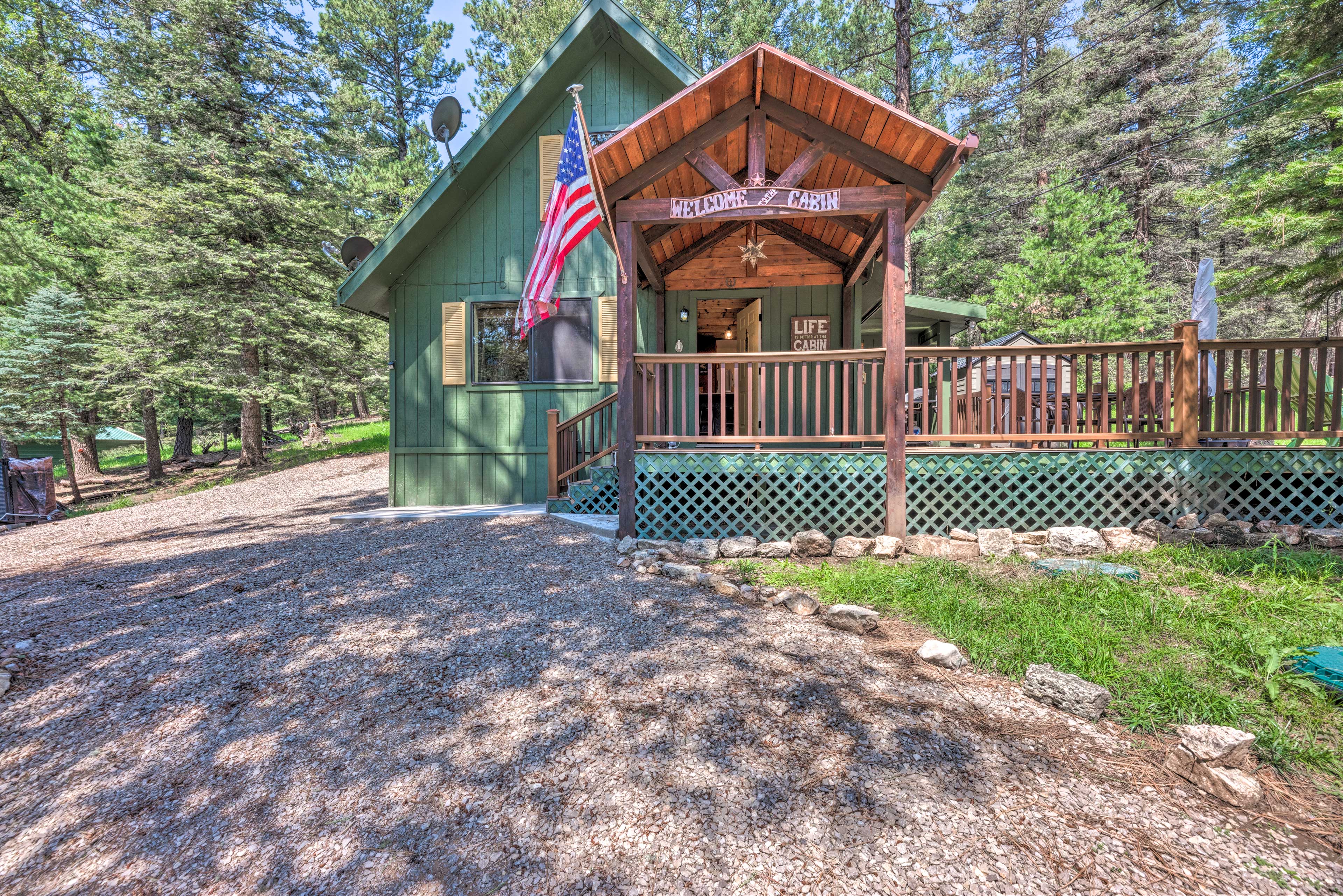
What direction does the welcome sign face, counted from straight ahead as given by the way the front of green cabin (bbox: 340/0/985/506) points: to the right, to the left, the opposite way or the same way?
the same way

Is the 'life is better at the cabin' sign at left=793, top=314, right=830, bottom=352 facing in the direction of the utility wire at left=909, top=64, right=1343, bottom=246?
no

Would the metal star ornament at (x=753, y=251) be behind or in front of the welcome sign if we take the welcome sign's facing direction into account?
behind

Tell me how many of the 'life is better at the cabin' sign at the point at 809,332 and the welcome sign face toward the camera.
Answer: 2

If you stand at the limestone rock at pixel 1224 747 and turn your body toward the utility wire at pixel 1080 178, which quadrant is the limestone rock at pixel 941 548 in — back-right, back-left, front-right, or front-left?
front-left

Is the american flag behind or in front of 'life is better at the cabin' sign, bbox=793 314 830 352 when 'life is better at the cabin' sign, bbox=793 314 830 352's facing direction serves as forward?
in front

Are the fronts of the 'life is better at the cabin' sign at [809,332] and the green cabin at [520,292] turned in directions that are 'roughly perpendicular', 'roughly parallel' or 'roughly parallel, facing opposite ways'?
roughly parallel

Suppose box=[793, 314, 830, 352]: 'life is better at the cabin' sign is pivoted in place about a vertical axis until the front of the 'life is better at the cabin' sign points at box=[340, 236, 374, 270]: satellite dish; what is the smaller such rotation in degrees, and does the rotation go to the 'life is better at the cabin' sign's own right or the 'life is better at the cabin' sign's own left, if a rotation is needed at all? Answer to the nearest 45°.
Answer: approximately 90° to the 'life is better at the cabin' sign's own right

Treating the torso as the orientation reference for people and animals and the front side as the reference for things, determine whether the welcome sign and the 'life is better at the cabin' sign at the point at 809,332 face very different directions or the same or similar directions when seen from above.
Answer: same or similar directions

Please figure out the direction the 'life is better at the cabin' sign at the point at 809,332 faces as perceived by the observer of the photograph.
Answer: facing the viewer

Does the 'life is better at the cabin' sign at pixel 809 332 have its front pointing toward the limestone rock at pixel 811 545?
yes

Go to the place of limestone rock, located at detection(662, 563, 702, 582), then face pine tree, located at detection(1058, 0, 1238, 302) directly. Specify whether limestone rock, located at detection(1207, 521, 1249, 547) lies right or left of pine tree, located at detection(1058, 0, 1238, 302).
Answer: right

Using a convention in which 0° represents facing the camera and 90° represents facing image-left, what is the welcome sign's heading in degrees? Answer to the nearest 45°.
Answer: approximately 0°

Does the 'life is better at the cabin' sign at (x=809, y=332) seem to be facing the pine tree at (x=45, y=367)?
no

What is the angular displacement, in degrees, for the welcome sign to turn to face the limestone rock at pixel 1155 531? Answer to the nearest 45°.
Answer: approximately 90° to its left

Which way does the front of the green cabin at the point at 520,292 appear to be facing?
toward the camera

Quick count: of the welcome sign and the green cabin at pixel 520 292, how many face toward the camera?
2
